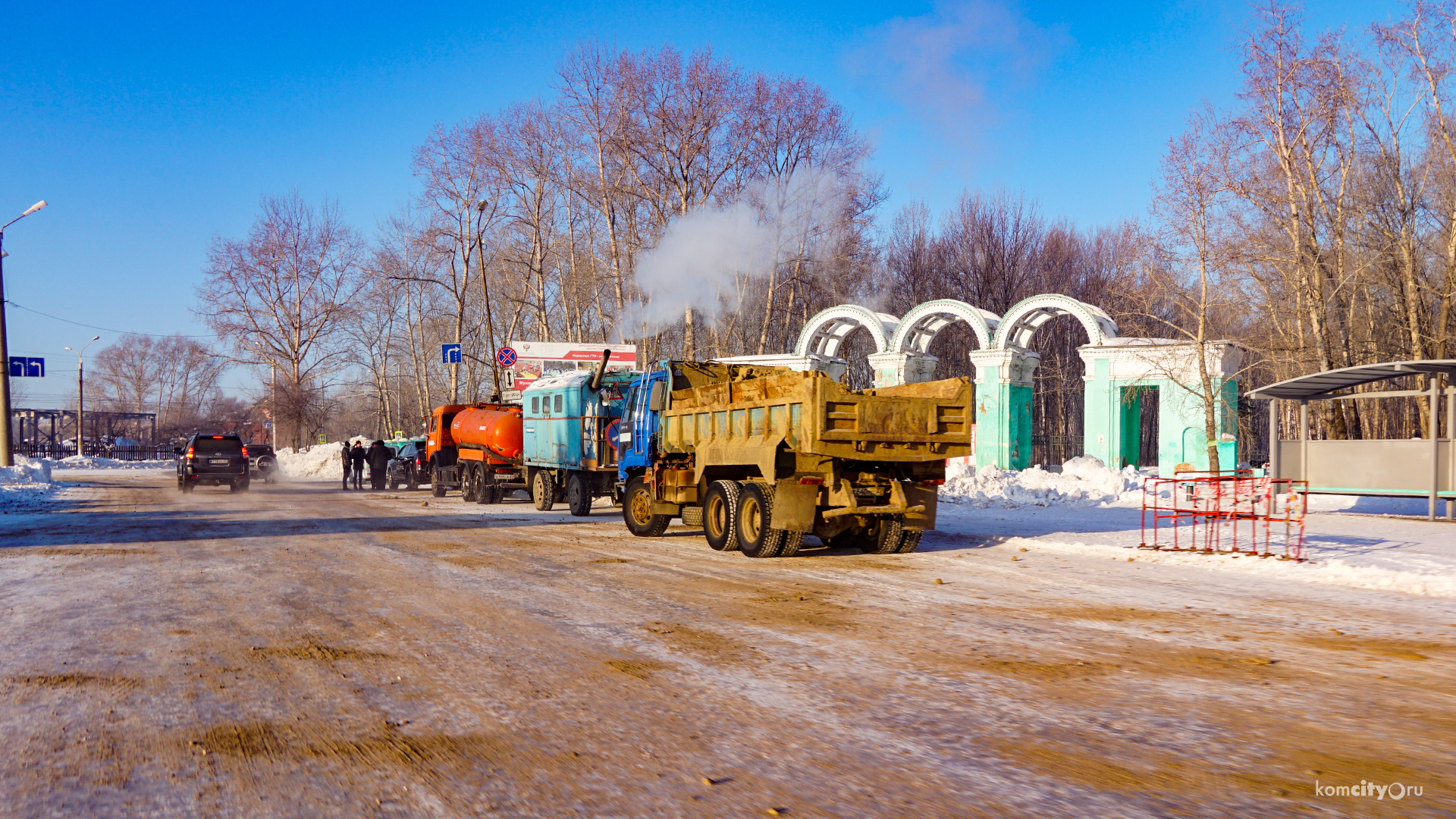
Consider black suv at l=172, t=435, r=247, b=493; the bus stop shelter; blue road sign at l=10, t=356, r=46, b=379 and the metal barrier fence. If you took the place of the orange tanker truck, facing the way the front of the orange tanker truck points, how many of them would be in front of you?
2

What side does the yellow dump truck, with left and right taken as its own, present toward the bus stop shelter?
right

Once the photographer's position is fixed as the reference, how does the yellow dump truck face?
facing away from the viewer and to the left of the viewer

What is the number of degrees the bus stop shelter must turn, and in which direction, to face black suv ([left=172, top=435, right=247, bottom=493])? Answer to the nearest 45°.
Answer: approximately 45° to its right

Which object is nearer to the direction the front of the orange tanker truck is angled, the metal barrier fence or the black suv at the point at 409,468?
the black suv

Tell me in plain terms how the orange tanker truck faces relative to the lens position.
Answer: facing away from the viewer and to the left of the viewer
